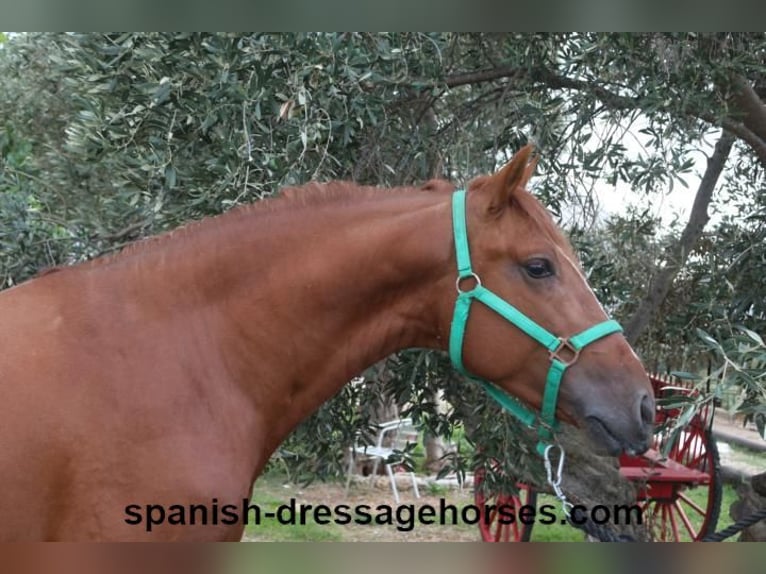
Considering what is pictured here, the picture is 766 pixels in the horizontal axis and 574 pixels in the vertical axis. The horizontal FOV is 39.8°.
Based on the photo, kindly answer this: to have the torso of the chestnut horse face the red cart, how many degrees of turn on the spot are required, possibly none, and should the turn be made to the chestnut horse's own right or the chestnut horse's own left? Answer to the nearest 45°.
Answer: approximately 45° to the chestnut horse's own left

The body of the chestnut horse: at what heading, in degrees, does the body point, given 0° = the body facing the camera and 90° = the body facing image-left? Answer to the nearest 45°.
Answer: approximately 270°
